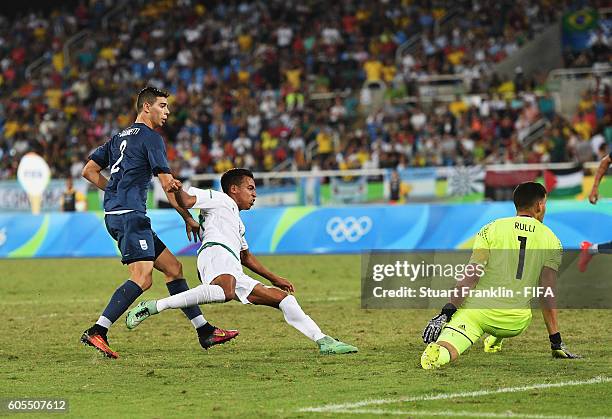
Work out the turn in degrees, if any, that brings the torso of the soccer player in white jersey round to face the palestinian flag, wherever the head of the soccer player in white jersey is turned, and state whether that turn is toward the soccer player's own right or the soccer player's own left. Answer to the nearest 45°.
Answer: approximately 45° to the soccer player's own left

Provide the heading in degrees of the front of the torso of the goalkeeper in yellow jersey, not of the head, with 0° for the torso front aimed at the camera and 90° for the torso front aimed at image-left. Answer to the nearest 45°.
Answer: approximately 180°

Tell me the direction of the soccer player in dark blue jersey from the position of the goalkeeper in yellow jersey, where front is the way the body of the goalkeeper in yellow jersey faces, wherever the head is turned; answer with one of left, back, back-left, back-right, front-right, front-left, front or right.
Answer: left

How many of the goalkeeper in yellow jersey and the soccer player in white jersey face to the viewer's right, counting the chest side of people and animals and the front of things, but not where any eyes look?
1

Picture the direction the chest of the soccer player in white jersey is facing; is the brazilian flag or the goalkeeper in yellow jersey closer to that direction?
the goalkeeper in yellow jersey

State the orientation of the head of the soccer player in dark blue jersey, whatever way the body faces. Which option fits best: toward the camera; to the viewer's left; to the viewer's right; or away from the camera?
to the viewer's right

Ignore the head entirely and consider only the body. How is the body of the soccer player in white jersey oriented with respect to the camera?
to the viewer's right
